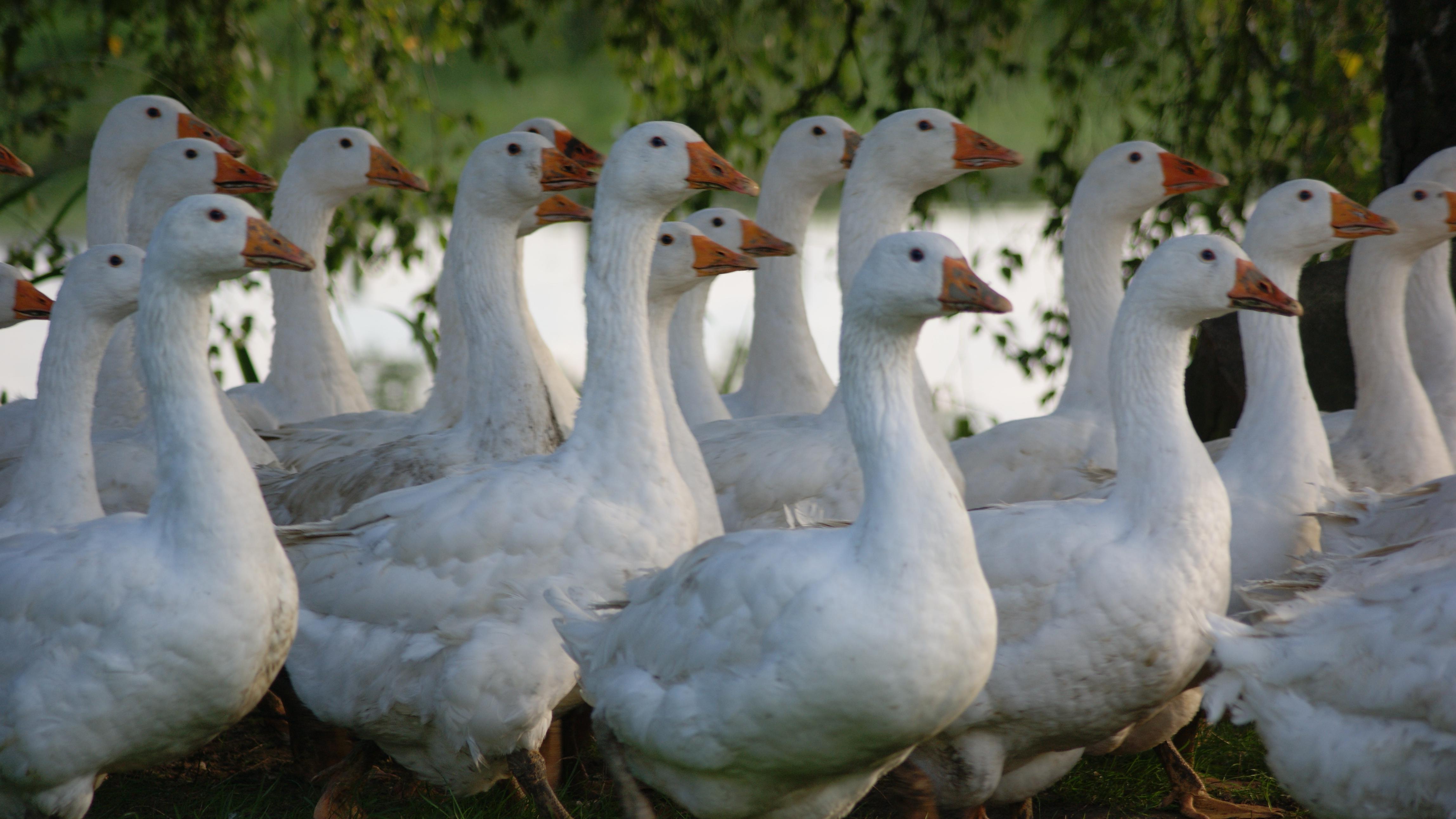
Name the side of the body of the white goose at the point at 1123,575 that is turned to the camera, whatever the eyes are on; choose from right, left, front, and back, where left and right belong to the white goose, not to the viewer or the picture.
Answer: right

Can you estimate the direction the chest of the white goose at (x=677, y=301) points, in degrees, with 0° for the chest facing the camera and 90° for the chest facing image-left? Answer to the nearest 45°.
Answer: approximately 270°

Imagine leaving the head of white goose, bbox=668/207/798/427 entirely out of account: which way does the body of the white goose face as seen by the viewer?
to the viewer's right

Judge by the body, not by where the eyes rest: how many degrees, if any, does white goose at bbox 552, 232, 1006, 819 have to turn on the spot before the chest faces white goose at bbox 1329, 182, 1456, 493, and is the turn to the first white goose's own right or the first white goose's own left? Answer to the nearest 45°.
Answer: approximately 45° to the first white goose's own left

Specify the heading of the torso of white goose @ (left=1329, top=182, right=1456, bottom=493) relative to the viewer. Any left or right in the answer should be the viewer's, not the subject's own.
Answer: facing to the right of the viewer

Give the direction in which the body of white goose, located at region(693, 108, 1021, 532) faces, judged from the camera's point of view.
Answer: to the viewer's right

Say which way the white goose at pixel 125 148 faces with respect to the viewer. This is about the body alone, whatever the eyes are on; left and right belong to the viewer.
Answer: facing to the right of the viewer

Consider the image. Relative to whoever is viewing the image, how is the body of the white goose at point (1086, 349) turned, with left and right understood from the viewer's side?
facing to the right of the viewer

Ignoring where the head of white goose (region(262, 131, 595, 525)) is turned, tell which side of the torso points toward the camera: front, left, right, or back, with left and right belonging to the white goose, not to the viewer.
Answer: right

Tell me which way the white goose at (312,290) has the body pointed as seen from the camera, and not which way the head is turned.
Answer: to the viewer's right

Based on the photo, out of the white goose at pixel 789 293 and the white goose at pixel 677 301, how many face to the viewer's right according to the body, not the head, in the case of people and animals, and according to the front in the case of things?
2
